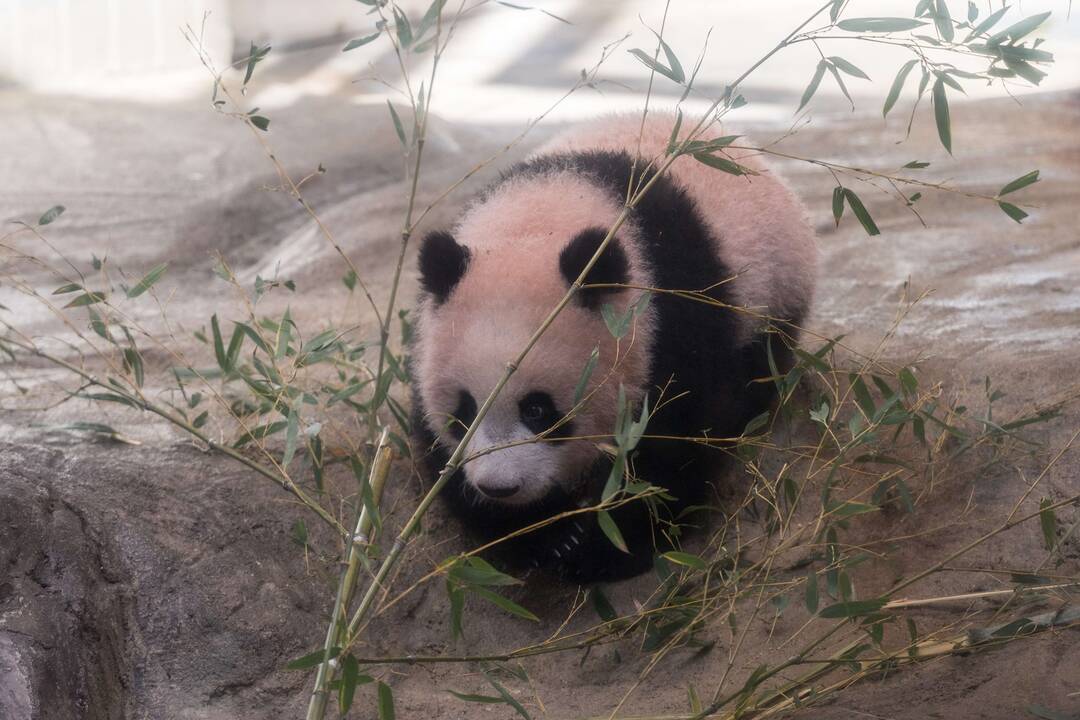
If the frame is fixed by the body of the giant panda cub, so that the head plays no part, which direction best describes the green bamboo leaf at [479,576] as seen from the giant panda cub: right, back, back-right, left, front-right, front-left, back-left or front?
front-left

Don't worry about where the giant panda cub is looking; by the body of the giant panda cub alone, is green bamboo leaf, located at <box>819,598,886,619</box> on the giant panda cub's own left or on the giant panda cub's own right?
on the giant panda cub's own left

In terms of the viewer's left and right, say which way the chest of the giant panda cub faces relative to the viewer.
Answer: facing the viewer and to the left of the viewer

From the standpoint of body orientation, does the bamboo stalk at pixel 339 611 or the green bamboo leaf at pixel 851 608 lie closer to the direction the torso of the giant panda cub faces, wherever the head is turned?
the bamboo stalk
